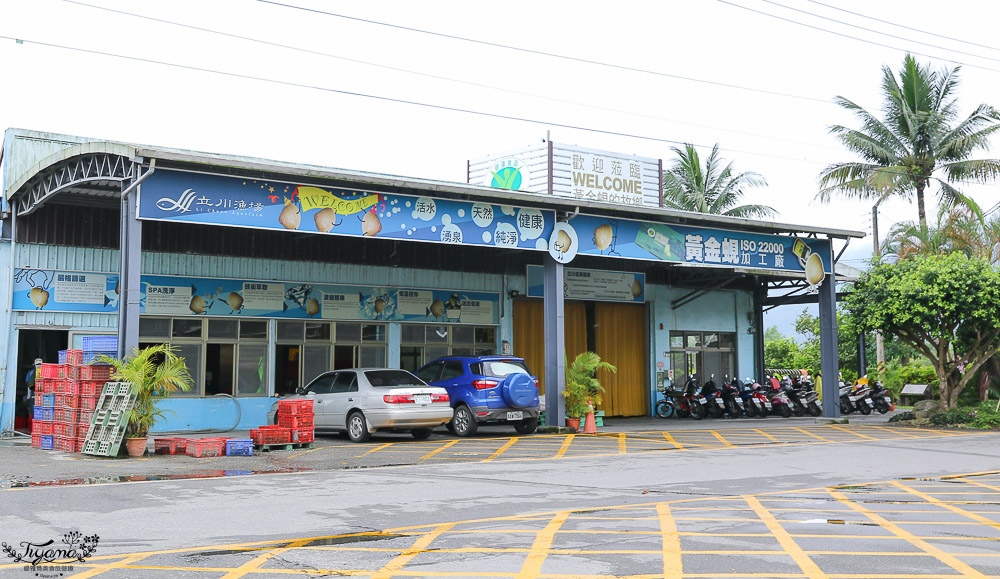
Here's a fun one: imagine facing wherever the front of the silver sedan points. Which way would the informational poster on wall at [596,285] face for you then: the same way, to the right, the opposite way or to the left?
the opposite way

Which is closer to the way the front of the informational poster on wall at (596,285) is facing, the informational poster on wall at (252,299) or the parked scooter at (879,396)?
the parked scooter

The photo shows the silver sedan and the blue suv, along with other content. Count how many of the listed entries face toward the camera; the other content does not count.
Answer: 0

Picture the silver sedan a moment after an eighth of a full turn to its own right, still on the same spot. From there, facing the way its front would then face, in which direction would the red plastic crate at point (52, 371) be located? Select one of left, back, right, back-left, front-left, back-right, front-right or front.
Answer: left

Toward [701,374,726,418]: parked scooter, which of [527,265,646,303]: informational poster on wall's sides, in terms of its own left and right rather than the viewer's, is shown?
left

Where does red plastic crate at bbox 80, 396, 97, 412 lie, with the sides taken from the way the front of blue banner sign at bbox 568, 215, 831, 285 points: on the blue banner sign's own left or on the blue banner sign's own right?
on the blue banner sign's own right

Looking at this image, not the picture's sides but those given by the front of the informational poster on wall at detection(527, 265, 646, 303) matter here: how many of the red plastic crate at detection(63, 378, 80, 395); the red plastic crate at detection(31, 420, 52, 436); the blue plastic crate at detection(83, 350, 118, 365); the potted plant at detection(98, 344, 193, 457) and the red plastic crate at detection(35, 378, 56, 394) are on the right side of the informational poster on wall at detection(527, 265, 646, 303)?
5

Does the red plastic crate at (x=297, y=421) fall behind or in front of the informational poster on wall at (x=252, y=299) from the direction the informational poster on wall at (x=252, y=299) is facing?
in front

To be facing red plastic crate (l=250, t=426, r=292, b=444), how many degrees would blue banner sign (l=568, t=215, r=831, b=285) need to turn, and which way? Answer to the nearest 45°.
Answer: approximately 90° to its right

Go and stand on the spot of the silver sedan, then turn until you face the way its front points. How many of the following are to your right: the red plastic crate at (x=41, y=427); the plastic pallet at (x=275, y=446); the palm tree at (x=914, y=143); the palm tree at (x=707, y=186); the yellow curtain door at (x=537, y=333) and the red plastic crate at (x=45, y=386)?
3

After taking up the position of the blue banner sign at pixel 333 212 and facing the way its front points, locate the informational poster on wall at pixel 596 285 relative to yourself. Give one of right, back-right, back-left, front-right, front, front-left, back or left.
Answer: back-left

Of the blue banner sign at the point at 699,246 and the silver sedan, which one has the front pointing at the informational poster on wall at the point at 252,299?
the silver sedan

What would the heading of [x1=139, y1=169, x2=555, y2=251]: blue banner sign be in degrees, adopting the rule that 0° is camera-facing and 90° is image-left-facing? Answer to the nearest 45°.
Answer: approximately 0°

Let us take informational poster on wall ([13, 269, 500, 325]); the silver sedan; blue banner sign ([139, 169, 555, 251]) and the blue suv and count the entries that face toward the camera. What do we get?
2

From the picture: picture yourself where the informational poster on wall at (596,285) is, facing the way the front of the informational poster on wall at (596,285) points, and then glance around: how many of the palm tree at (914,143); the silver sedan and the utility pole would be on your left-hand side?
2

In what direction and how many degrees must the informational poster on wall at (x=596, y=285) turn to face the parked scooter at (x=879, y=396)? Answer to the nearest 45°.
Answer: approximately 45° to its left

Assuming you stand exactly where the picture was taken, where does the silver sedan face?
facing away from the viewer and to the left of the viewer
